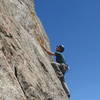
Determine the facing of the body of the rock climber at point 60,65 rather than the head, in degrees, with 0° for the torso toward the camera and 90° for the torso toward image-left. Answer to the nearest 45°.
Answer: approximately 90°
